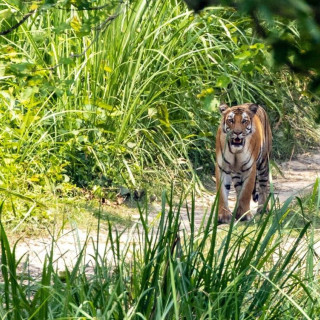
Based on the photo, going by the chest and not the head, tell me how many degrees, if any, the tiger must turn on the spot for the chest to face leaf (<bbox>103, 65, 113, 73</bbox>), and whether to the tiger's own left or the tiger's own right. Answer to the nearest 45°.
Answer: approximately 90° to the tiger's own right

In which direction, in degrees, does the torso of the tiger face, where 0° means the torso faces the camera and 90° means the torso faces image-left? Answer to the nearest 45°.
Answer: approximately 0°
